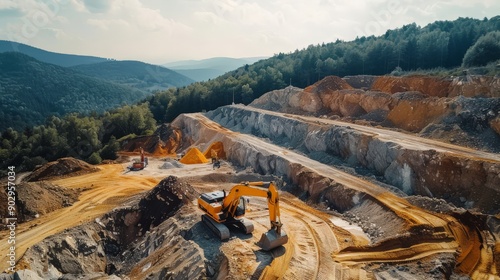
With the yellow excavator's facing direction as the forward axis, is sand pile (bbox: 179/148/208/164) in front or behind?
behind

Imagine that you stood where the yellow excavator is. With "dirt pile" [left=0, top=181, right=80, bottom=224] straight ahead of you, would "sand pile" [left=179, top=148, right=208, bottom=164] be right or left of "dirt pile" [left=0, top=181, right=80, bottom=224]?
right

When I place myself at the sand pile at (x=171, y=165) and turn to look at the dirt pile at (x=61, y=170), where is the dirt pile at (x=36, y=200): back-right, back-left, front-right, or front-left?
front-left

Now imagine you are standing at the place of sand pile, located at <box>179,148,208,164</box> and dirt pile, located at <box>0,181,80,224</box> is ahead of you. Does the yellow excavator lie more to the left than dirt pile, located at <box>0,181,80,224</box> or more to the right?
left

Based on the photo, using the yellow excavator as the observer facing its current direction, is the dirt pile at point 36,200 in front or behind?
behind

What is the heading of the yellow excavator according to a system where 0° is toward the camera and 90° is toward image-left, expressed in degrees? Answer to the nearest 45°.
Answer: approximately 315°

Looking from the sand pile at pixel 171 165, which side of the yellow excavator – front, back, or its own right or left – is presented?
back

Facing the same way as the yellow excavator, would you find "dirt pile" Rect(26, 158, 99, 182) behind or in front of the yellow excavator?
behind
